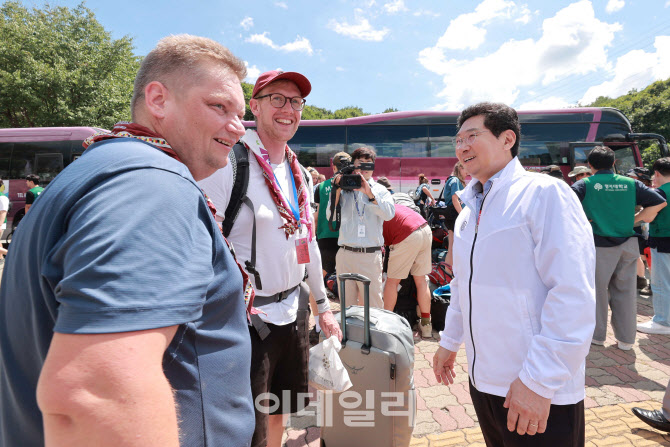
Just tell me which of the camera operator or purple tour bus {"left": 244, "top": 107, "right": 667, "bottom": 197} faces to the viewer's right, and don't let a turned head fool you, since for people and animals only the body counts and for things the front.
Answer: the purple tour bus

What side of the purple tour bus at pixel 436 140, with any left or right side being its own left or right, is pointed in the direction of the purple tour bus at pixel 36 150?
back

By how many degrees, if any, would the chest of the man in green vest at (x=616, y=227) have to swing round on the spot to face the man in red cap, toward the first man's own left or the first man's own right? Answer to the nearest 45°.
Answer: approximately 180°

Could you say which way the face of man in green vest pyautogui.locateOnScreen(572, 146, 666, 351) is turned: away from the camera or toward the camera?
away from the camera

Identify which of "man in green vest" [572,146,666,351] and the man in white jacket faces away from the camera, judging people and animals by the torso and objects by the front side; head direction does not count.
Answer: the man in green vest

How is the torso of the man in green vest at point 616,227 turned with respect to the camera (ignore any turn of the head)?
away from the camera

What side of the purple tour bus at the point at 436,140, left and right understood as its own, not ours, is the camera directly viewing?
right
